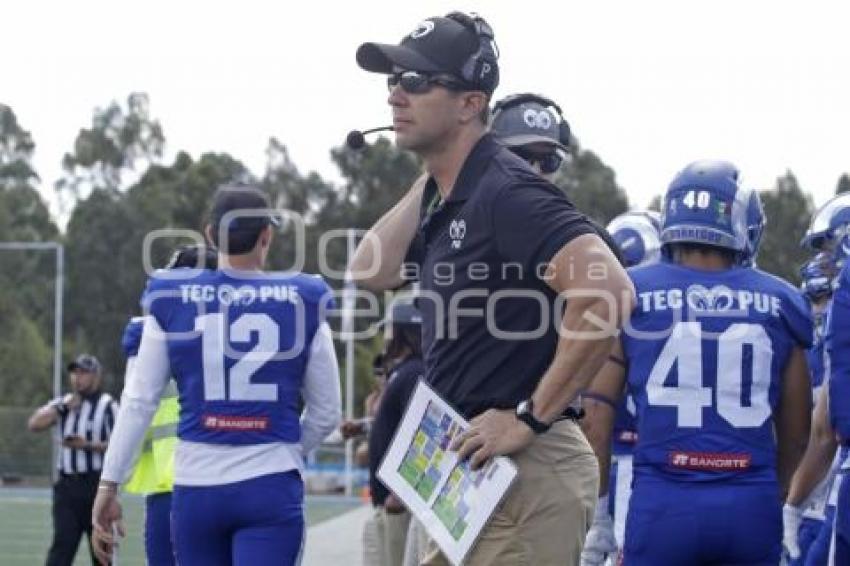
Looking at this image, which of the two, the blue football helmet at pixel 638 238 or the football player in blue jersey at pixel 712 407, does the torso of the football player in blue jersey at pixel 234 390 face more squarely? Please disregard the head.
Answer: the blue football helmet

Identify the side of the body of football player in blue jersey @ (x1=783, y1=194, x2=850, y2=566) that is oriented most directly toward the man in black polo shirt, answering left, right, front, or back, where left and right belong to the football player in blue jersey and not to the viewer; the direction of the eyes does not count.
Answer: left

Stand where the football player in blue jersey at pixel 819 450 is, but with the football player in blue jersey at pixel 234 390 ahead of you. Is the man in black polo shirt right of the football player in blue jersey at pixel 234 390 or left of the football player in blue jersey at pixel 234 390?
left

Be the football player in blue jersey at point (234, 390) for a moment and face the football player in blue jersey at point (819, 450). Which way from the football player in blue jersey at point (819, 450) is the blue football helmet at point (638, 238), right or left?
left

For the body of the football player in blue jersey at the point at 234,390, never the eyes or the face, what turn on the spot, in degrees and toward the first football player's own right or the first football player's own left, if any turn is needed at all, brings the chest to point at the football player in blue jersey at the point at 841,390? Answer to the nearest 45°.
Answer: approximately 135° to the first football player's own right

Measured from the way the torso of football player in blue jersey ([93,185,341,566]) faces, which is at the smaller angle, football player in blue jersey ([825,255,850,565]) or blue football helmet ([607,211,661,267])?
the blue football helmet

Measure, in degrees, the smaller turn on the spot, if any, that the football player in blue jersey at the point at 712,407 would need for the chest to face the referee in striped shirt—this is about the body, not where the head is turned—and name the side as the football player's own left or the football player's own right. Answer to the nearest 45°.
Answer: approximately 45° to the football player's own left

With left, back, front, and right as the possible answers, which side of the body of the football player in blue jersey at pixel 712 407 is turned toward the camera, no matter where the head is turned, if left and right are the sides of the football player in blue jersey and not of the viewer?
back

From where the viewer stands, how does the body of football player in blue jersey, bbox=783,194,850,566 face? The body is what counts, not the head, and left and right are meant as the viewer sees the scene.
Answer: facing to the left of the viewer

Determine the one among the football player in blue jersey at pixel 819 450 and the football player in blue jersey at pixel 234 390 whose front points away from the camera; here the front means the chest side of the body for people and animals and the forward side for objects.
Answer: the football player in blue jersey at pixel 234 390

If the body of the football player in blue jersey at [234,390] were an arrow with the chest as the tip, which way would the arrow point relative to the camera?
away from the camera

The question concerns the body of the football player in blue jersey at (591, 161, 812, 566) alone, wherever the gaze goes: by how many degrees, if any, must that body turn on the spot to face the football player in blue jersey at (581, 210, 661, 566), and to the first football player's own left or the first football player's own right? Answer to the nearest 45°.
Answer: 0° — they already face them
